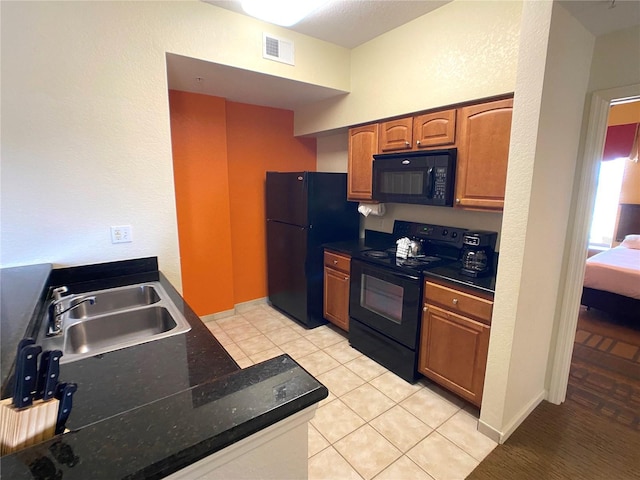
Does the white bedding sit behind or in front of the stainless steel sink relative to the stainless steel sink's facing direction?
in front

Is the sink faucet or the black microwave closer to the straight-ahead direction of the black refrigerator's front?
the sink faucet

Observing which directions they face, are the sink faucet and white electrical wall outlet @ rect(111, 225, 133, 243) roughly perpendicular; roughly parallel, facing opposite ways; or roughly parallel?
roughly perpendicular

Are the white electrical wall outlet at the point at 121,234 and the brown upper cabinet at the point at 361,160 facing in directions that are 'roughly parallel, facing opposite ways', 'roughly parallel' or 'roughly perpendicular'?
roughly perpendicular

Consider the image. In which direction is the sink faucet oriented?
to the viewer's right

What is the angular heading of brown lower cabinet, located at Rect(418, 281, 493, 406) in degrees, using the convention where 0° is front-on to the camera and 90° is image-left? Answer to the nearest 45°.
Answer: approximately 45°

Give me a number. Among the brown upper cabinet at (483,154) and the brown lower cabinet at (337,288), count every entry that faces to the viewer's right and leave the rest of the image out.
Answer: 0

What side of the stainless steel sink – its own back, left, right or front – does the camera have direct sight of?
right

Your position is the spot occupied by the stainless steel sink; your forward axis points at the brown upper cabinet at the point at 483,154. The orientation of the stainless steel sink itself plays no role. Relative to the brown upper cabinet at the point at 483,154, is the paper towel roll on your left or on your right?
left

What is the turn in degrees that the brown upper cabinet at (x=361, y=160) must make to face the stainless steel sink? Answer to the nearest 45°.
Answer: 0° — it already faces it
